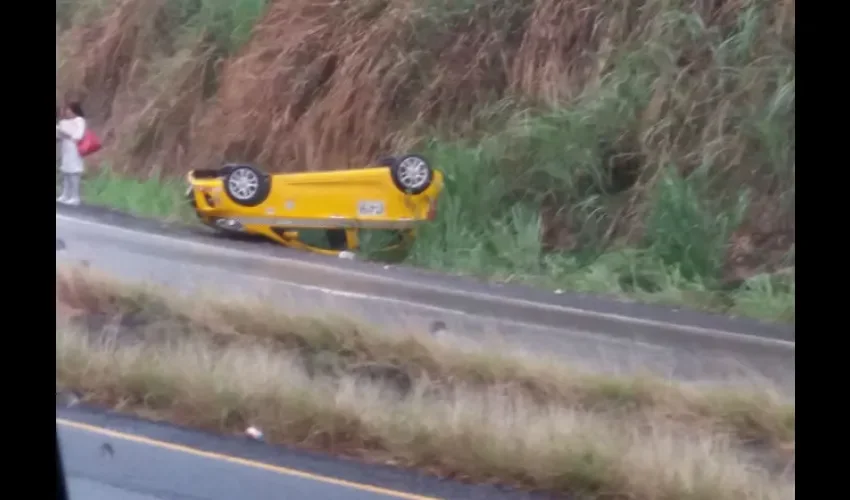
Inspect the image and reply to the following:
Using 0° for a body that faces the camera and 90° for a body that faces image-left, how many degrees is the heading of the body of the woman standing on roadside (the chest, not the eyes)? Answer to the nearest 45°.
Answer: approximately 45°

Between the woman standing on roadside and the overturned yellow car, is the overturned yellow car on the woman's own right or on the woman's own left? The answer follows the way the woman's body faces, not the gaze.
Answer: on the woman's own left
